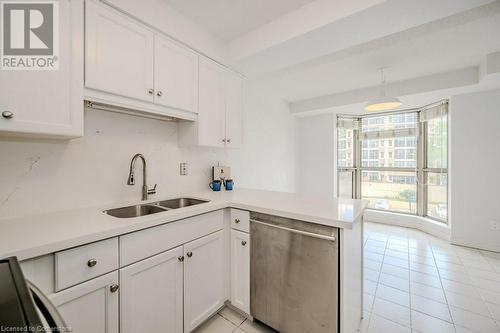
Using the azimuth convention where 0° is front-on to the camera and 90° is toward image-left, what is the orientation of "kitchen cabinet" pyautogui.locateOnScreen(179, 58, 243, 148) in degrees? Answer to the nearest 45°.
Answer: approximately 315°

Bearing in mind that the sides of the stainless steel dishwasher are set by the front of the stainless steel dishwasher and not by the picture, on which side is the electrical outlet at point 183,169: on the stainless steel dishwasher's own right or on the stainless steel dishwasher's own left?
on the stainless steel dishwasher's own right

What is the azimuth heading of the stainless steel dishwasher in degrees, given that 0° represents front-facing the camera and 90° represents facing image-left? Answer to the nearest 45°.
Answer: approximately 45°

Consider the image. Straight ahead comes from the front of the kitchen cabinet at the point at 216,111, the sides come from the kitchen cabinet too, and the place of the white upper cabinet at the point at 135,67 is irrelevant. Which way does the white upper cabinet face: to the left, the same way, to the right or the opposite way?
the same way

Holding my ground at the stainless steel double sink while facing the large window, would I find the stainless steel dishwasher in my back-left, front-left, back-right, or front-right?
front-right

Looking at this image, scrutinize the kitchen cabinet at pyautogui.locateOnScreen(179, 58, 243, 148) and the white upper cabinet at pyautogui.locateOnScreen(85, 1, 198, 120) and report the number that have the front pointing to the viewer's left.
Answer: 0
